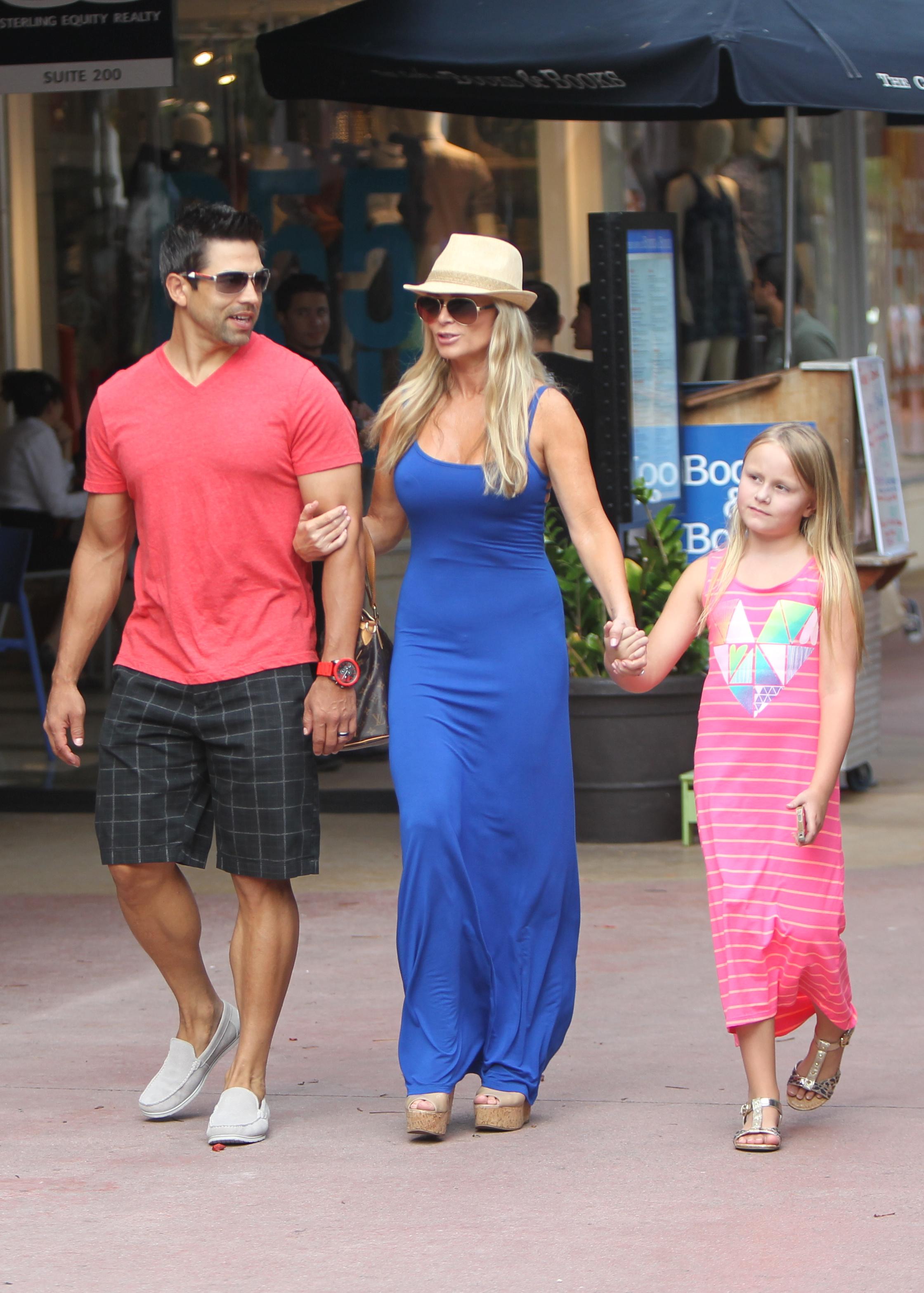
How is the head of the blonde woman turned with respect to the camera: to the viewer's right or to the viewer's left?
to the viewer's left

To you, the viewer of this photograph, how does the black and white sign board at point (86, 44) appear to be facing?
facing the viewer

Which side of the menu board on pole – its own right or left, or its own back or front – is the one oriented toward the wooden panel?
left

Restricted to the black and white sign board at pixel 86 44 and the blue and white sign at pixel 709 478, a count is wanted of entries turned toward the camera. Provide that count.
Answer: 2

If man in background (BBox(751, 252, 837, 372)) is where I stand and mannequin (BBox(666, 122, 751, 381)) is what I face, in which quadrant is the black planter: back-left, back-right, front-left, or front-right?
back-left

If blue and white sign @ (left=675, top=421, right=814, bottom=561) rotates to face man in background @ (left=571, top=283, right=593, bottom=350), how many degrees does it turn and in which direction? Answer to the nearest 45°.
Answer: approximately 135° to its right

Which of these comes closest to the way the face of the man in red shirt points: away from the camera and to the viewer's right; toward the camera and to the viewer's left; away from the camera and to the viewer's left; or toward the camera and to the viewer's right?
toward the camera and to the viewer's right

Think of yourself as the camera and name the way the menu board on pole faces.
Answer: facing the viewer and to the right of the viewer

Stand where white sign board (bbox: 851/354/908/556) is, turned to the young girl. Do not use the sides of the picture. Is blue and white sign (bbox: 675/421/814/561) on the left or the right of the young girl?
right

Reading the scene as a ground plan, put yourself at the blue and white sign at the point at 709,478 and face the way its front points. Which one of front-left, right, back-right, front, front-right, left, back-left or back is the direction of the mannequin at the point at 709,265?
back

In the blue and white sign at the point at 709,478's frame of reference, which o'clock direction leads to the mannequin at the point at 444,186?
The mannequin is roughly at 5 o'clock from the blue and white sign.

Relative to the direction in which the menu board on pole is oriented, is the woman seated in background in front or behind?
behind

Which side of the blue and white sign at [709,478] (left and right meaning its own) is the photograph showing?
front

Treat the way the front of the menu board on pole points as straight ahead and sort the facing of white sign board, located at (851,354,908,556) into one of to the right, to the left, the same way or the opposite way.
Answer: the same way
